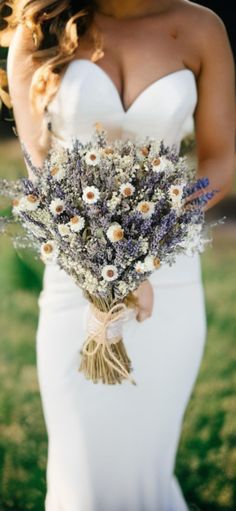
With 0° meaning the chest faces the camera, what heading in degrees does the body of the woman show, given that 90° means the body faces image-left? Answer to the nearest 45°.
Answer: approximately 0°
